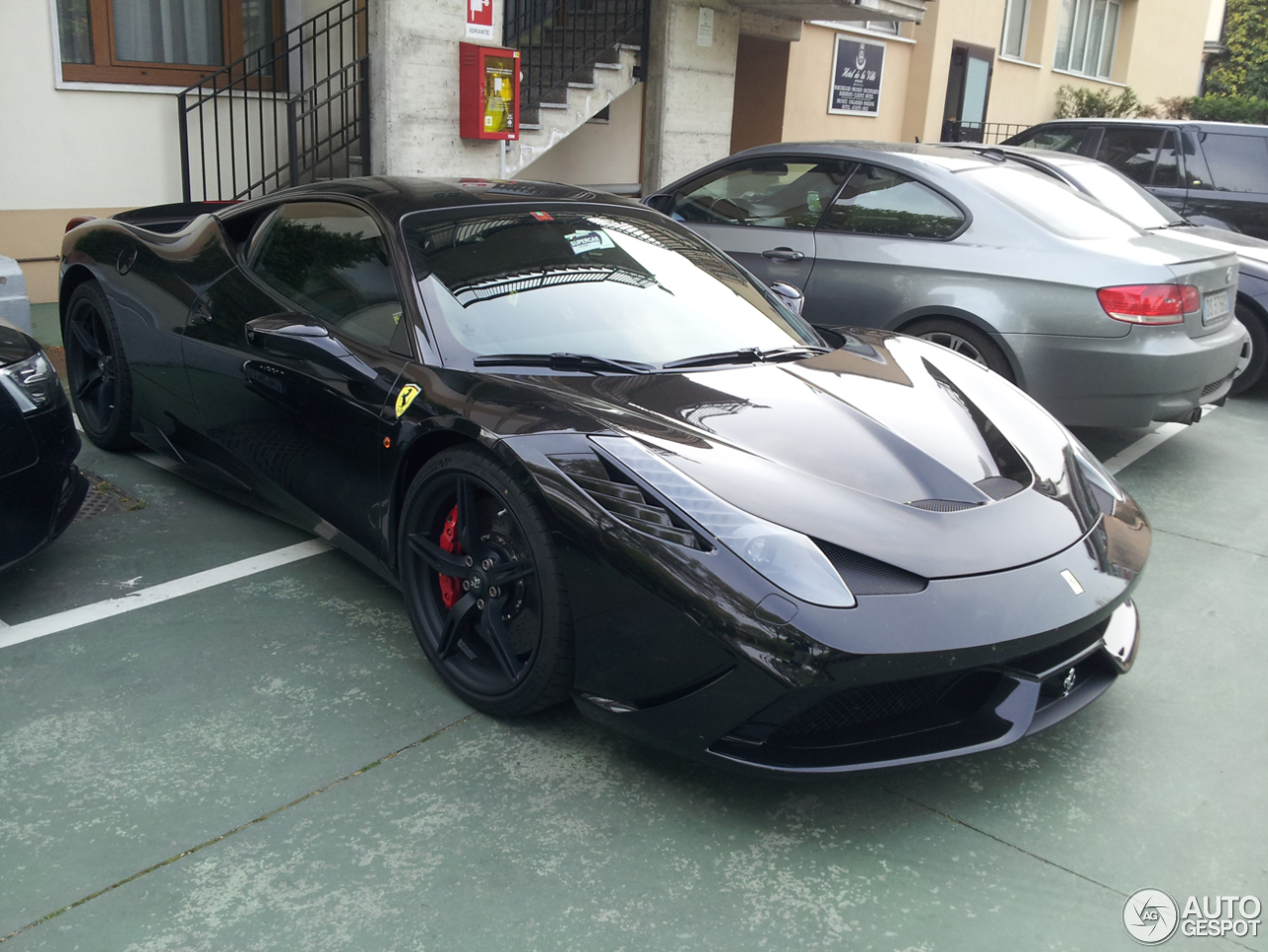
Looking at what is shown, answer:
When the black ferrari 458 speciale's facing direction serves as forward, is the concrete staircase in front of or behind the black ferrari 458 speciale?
behind

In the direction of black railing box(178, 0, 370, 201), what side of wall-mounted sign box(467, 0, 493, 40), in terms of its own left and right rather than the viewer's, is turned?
right

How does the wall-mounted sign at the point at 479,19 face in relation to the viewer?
toward the camera

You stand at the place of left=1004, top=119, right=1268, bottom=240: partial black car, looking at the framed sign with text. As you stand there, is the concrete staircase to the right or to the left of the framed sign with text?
left

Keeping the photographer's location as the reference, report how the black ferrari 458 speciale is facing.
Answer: facing the viewer and to the right of the viewer

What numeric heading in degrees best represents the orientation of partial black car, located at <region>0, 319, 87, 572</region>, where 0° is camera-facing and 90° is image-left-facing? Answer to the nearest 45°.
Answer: approximately 315°

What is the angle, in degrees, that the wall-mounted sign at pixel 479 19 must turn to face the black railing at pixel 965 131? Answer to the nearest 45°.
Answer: approximately 135° to its left

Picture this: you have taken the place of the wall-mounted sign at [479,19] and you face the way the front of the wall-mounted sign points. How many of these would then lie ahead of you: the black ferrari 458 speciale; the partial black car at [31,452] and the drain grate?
3

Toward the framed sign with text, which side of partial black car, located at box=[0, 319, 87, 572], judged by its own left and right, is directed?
left

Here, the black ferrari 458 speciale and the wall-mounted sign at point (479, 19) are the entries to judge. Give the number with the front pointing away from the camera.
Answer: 0

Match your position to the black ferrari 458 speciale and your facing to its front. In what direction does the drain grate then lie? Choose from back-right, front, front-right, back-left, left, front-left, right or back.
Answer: back

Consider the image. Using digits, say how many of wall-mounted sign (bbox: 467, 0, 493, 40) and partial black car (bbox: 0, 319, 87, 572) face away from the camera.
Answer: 0
